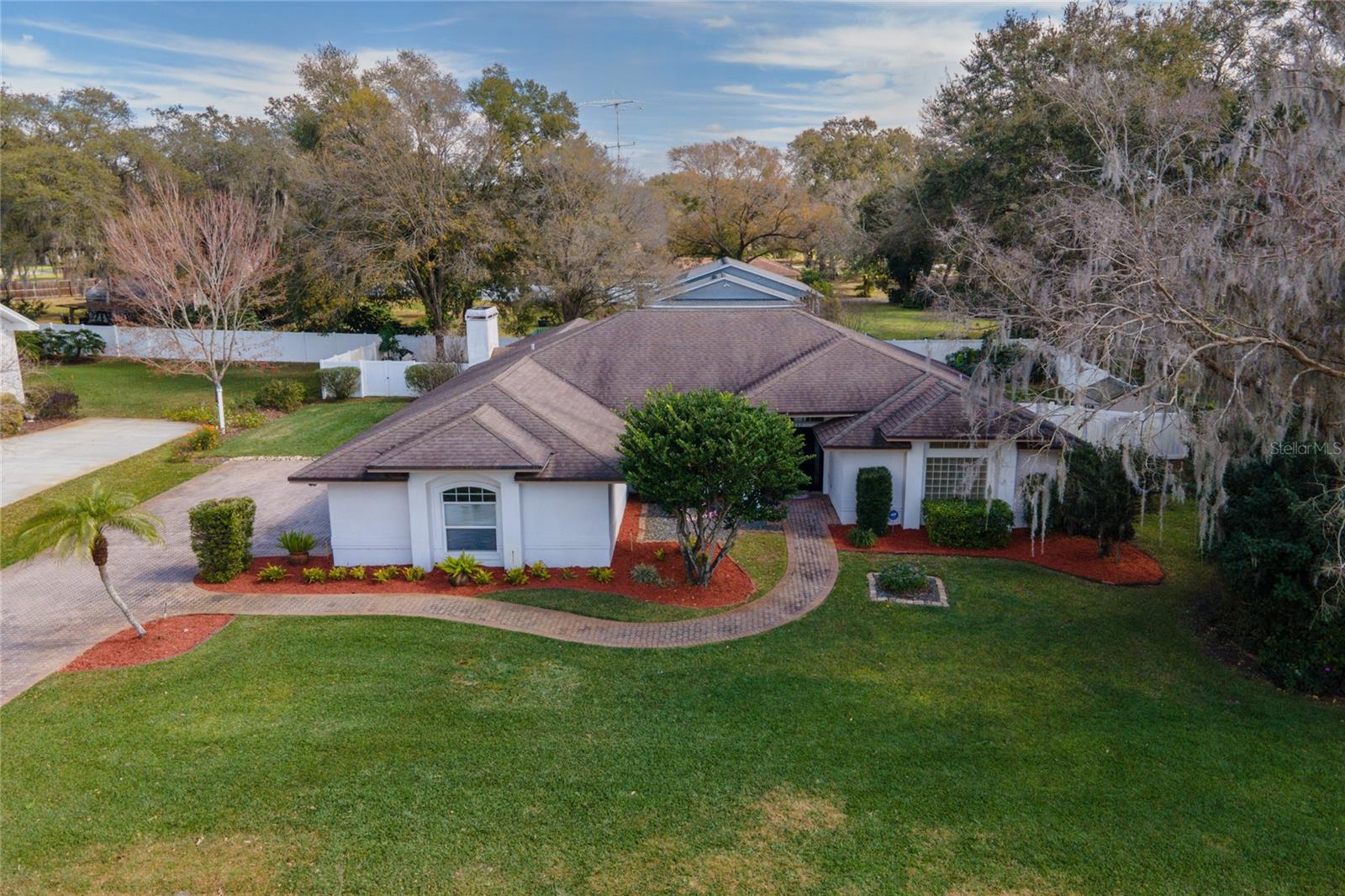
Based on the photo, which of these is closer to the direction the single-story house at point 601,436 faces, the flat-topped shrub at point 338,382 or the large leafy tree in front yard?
the large leafy tree in front yard

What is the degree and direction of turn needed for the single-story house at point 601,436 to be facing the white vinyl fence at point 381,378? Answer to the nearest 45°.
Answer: approximately 135° to its right

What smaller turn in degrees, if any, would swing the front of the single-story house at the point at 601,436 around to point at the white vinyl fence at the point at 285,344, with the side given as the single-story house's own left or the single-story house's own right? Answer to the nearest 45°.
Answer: approximately 135° to the single-story house's own right

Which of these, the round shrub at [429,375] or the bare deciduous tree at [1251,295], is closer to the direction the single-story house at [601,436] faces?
the bare deciduous tree

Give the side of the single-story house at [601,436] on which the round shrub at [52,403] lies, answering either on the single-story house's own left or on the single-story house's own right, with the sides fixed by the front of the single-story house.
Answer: on the single-story house's own right

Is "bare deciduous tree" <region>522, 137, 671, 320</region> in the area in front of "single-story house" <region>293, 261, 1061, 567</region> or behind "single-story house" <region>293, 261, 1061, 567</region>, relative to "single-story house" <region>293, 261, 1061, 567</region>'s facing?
behind

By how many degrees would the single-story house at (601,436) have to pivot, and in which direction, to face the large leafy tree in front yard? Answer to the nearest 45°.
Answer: approximately 45° to its left

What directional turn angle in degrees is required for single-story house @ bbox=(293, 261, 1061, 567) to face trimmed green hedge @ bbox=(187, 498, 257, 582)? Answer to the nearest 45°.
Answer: approximately 45° to its right

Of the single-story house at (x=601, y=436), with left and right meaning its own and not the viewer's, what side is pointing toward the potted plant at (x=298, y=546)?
right

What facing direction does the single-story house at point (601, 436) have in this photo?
toward the camera

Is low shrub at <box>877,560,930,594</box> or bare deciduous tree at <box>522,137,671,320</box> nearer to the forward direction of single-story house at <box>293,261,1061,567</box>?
the low shrub

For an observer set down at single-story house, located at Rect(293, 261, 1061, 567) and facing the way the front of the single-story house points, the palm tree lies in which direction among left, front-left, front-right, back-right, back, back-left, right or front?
front-right

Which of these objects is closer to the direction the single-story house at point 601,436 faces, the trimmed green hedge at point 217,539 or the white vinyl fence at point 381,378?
the trimmed green hedge
